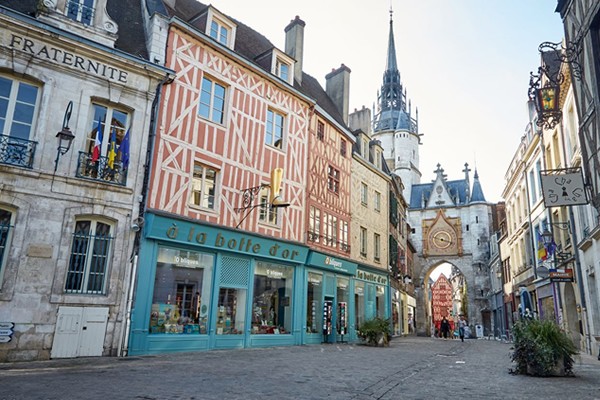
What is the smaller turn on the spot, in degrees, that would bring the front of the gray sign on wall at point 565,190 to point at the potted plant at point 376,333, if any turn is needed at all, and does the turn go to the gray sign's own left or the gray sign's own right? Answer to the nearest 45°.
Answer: approximately 135° to the gray sign's own right

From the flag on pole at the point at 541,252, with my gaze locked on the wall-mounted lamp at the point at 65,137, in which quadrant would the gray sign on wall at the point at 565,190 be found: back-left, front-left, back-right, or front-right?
front-left

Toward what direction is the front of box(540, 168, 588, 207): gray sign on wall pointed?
toward the camera

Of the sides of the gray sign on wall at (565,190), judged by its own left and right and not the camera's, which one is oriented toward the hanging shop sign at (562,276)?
back

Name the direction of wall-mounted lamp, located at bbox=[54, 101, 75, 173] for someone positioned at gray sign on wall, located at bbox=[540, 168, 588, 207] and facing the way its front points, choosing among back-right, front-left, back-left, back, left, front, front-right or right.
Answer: front-right

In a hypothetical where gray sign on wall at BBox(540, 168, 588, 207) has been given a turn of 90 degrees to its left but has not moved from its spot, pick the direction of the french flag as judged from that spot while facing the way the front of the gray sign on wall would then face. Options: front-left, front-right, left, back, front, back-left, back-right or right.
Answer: back-right

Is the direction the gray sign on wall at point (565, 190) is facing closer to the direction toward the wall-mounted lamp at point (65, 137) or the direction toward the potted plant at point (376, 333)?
the wall-mounted lamp

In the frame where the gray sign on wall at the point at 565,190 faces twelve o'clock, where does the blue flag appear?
The blue flag is roughly at 2 o'clock from the gray sign on wall.

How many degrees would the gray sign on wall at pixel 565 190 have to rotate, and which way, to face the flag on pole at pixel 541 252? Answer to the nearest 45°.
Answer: approximately 180°

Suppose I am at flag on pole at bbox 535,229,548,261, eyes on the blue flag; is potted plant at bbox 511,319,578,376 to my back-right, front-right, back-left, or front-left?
front-left

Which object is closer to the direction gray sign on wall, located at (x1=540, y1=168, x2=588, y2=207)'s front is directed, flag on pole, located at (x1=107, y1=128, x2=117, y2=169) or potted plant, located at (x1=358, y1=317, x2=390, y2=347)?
the flag on pole

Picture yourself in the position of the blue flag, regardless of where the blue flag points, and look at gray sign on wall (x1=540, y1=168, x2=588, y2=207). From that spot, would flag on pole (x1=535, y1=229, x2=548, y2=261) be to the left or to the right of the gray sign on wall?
left

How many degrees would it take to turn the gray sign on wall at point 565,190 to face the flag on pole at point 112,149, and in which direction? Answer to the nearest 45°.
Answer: approximately 45° to its right

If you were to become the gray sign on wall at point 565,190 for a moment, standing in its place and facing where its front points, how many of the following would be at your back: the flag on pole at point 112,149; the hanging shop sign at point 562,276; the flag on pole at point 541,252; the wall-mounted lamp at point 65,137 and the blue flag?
2
